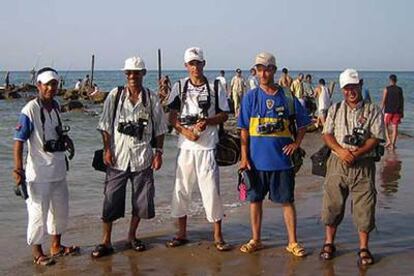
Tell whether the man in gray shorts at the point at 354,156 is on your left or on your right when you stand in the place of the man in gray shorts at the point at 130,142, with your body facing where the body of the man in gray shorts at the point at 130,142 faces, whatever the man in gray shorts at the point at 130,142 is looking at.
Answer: on your left

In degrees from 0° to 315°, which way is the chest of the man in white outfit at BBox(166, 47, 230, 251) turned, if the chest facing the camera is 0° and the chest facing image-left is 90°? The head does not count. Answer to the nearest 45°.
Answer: approximately 0°

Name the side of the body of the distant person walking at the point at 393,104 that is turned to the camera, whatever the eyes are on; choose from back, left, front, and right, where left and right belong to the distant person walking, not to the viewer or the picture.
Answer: back

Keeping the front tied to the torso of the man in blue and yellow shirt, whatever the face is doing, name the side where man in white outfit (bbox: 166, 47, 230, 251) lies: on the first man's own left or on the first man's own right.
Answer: on the first man's own right

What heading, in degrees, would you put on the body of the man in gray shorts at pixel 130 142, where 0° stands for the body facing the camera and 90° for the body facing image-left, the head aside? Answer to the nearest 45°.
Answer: approximately 0°

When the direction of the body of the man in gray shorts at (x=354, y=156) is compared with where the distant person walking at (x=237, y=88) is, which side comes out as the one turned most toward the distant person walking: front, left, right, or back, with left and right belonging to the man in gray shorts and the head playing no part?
back

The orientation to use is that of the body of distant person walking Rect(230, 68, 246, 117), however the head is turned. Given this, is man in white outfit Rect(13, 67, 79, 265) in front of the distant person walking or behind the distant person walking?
in front

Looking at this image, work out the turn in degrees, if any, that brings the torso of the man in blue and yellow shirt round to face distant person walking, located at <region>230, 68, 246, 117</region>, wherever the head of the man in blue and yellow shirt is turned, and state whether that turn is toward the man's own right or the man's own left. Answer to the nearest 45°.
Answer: approximately 180°

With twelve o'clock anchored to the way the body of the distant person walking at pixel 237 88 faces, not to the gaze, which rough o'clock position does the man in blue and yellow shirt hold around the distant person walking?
The man in blue and yellow shirt is roughly at 12 o'clock from the distant person walking.

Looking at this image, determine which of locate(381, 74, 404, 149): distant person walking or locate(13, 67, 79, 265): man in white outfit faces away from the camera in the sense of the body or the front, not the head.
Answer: the distant person walking

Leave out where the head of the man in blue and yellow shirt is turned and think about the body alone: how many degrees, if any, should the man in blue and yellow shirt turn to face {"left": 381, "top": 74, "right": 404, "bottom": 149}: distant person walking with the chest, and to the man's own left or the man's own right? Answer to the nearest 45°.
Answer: approximately 180°

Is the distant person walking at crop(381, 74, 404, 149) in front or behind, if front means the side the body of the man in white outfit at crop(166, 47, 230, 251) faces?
behind

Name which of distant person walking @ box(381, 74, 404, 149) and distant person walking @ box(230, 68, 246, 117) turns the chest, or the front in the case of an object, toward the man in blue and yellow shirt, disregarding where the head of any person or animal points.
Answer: distant person walking @ box(230, 68, 246, 117)
